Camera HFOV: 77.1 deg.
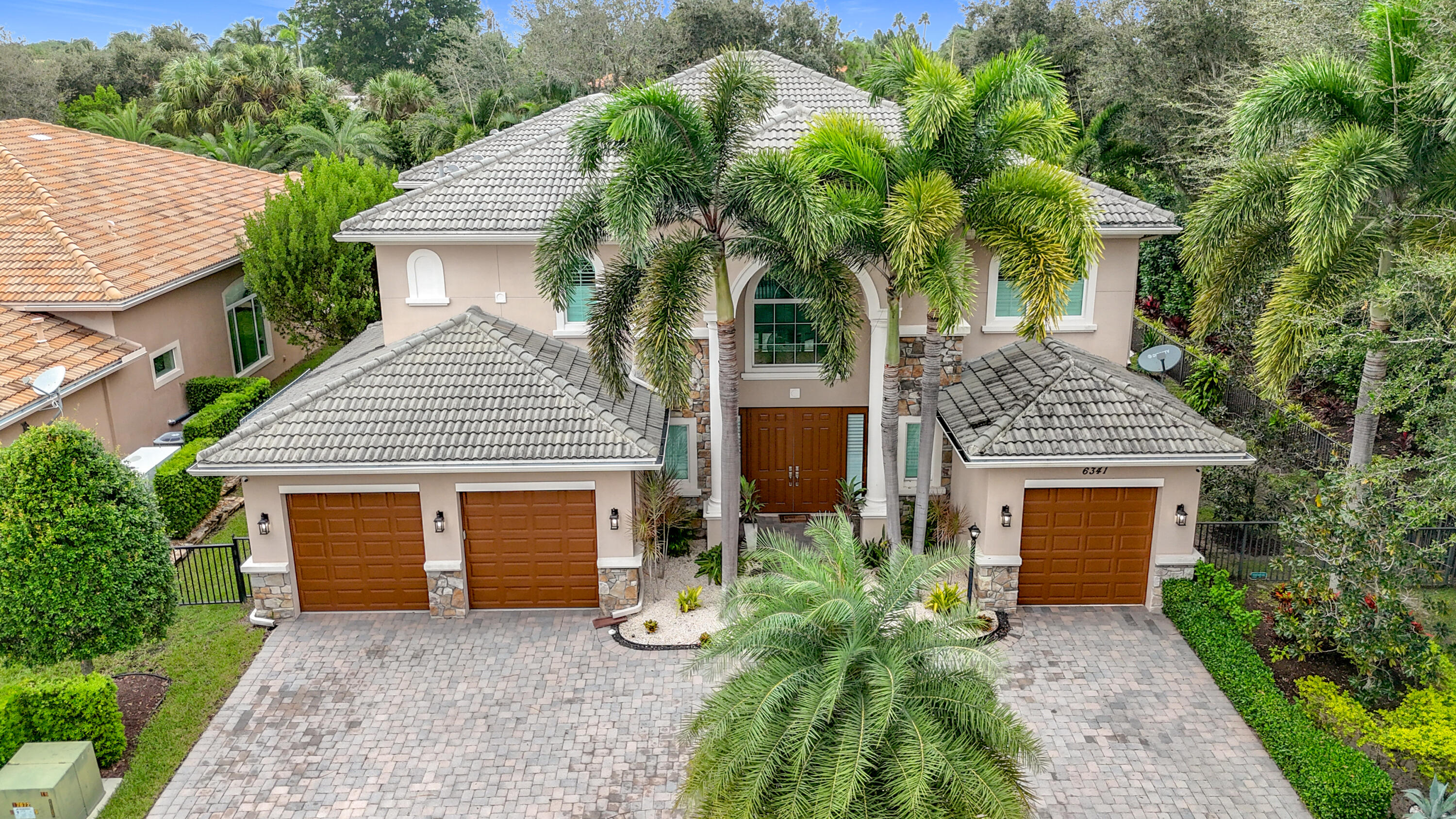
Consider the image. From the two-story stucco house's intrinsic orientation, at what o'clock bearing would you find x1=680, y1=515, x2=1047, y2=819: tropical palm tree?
The tropical palm tree is roughly at 11 o'clock from the two-story stucco house.

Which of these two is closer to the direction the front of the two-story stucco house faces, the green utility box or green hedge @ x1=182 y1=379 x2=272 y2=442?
the green utility box

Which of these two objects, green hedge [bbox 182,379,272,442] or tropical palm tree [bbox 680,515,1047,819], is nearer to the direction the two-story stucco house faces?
the tropical palm tree

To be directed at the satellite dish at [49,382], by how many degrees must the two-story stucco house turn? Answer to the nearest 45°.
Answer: approximately 90° to its right

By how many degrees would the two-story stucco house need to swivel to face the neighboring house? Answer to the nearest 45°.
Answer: approximately 135° to its right

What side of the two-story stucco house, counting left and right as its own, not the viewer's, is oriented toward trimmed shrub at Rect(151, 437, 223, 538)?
right

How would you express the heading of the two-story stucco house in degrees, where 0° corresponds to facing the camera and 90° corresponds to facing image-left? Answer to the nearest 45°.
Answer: approximately 0°

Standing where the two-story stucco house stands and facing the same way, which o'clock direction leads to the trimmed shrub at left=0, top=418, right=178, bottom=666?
The trimmed shrub is roughly at 2 o'clock from the two-story stucco house.

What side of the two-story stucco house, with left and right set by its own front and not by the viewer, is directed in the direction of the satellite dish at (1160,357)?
left

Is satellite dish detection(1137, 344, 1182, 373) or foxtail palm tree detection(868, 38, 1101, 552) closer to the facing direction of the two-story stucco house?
the foxtail palm tree

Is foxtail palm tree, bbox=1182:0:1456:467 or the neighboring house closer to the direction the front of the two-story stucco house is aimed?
the foxtail palm tree

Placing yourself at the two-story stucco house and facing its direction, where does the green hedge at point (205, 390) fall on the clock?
The green hedge is roughly at 4 o'clock from the two-story stucco house.

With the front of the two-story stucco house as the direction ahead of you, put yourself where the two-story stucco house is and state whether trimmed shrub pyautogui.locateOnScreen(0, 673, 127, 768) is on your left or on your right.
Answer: on your right

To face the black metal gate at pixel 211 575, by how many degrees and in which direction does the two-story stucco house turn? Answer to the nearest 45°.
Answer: approximately 90° to its right
